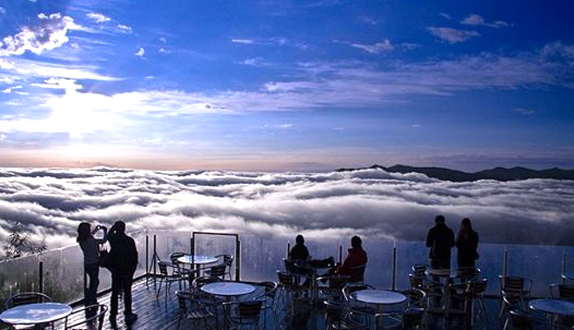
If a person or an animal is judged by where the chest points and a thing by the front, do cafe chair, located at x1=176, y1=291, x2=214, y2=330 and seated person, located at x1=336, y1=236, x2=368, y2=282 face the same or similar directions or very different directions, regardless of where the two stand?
very different directions

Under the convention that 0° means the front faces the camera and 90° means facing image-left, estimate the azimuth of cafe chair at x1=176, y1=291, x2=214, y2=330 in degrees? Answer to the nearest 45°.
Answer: approximately 270°

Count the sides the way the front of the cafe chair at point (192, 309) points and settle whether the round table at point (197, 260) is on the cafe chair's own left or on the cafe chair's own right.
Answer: on the cafe chair's own left

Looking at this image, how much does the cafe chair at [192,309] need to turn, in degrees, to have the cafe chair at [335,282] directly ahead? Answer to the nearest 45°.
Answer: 0° — it already faces it

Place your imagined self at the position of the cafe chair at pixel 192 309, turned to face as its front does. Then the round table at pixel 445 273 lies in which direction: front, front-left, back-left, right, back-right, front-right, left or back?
front

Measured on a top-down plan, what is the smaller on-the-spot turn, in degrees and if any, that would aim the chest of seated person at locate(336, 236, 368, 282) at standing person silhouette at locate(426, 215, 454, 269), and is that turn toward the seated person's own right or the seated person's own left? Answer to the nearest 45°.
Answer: approximately 135° to the seated person's own right

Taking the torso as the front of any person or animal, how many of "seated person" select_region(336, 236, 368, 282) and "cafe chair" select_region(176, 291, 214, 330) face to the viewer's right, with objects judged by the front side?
1

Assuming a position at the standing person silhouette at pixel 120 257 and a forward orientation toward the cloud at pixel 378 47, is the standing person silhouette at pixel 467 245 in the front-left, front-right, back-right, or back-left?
front-right

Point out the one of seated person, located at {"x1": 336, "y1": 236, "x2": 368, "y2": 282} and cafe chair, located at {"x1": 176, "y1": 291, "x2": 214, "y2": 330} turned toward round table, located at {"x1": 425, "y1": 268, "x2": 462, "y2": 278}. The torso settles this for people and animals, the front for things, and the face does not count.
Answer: the cafe chair
